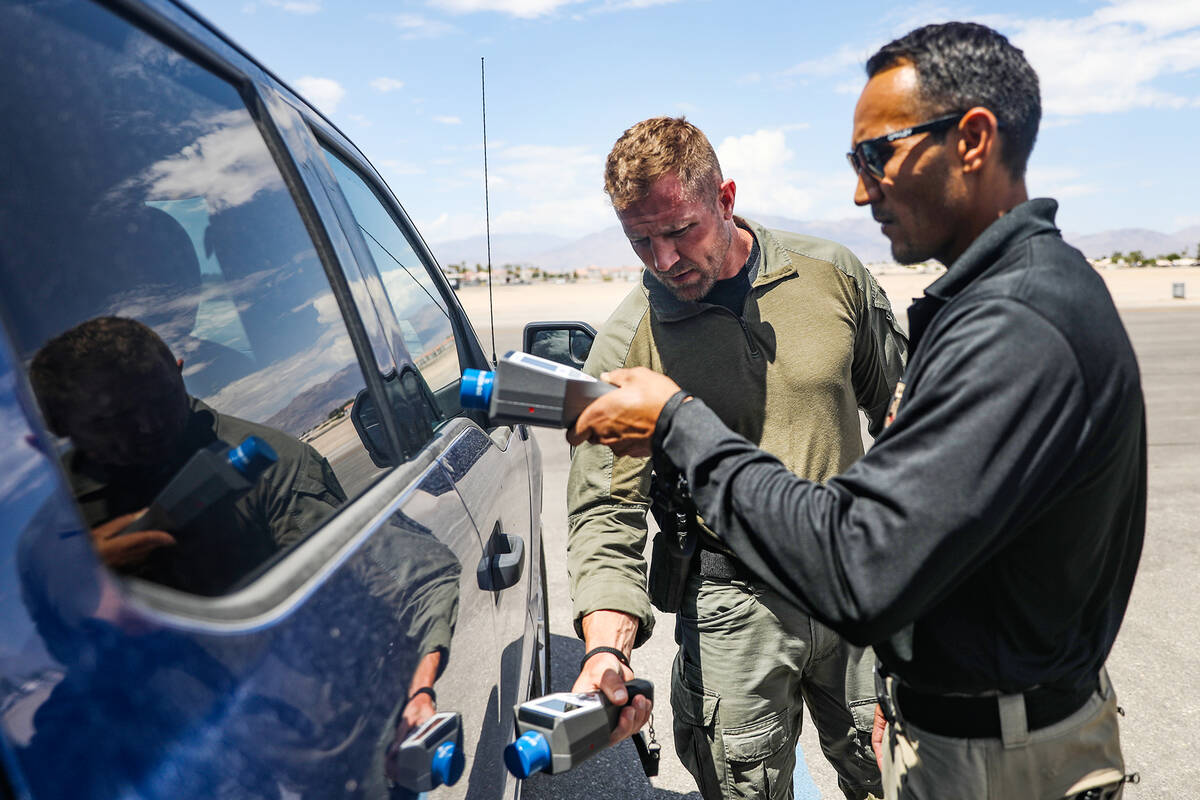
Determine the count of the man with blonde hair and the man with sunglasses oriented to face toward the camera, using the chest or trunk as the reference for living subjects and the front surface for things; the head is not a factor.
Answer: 1

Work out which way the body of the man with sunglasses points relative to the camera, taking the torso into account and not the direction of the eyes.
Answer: to the viewer's left

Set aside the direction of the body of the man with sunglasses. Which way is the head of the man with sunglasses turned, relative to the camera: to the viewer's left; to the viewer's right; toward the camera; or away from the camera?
to the viewer's left

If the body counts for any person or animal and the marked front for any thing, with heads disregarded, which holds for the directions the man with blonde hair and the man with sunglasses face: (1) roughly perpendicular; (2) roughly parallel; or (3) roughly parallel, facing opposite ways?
roughly perpendicular

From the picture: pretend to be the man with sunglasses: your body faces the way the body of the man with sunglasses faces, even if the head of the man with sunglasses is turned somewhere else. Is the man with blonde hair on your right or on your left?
on your right

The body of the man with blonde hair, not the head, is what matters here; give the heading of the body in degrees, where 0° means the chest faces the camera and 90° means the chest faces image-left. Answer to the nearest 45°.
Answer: approximately 0°
